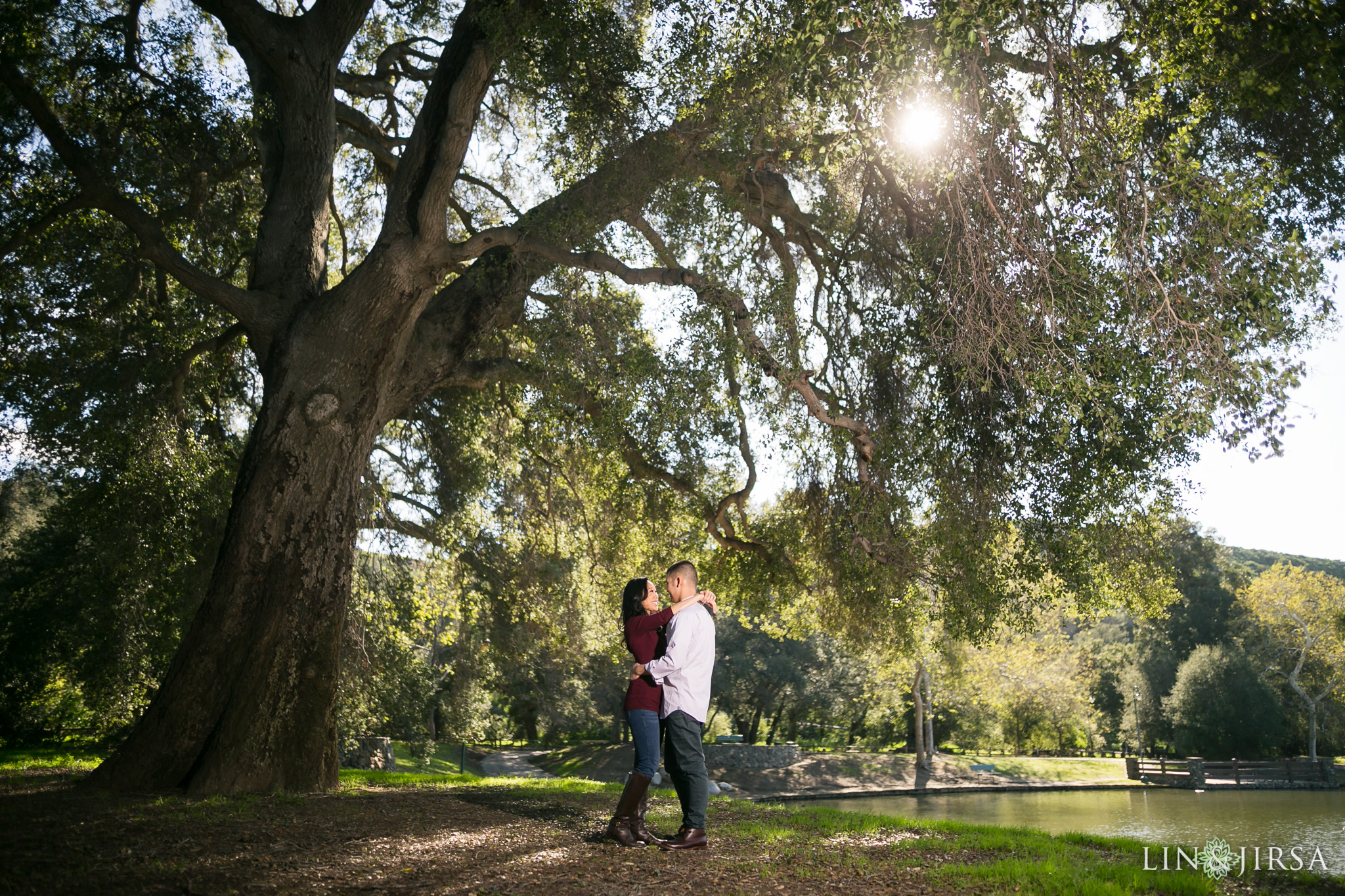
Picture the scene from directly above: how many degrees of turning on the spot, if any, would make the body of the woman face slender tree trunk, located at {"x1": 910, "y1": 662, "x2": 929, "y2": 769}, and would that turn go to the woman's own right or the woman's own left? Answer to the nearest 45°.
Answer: approximately 90° to the woman's own left

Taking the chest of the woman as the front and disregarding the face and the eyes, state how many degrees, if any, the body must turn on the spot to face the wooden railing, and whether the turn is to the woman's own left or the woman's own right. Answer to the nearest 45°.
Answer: approximately 45° to the woman's own left

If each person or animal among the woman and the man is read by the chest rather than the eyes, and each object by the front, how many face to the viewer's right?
1

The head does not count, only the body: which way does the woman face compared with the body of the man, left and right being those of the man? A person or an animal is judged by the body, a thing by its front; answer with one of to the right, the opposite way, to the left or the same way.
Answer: the opposite way

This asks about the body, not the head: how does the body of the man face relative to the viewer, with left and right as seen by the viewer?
facing to the left of the viewer

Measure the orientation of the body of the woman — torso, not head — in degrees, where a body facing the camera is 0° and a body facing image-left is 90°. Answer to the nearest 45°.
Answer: approximately 270°

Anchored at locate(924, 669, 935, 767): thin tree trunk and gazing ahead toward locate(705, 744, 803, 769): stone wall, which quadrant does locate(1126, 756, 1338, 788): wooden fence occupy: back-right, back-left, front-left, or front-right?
back-left

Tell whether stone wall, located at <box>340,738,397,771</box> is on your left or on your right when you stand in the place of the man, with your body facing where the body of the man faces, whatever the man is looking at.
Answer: on your right

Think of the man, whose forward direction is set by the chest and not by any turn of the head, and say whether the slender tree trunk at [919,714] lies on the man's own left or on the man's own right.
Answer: on the man's own right

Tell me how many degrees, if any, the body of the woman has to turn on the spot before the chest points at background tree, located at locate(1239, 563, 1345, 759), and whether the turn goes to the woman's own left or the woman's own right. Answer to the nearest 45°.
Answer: approximately 45° to the woman's own left

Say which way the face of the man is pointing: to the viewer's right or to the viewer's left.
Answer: to the viewer's left

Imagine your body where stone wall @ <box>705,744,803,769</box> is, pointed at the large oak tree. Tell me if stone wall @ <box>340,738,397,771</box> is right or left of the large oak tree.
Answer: right
